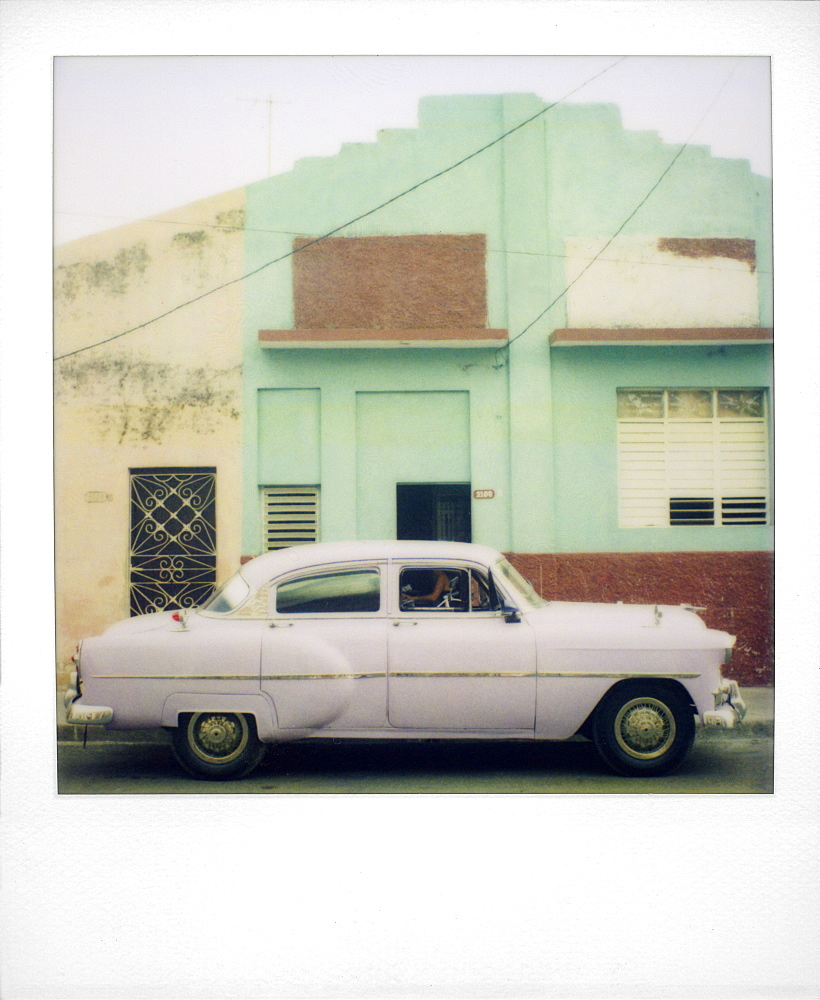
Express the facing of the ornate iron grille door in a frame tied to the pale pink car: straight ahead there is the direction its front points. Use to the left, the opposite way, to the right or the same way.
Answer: to the right

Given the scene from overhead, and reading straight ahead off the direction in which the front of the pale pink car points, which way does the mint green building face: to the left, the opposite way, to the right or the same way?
to the right

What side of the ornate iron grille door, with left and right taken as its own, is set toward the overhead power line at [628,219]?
left

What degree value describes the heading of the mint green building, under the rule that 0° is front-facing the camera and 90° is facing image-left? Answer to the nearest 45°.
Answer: approximately 0°

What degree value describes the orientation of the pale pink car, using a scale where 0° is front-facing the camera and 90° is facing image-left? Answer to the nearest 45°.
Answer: approximately 270°

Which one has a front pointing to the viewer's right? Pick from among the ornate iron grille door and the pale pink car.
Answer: the pale pink car

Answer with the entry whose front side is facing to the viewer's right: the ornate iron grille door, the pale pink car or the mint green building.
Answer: the pale pink car
